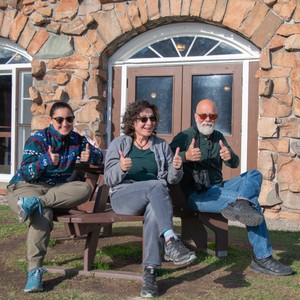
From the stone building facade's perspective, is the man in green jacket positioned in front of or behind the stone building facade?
in front

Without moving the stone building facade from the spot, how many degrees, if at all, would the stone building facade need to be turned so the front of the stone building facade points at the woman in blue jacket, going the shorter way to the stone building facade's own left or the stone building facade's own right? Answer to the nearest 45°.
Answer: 0° — it already faces them

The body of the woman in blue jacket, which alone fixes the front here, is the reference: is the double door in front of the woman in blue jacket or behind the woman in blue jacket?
behind

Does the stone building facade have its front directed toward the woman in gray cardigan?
yes

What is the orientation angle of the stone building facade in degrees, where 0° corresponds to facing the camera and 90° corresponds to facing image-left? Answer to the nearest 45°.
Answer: approximately 0°

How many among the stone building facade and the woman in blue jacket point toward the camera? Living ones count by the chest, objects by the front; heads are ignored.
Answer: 2

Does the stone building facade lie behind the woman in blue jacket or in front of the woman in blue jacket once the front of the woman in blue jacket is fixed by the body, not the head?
behind

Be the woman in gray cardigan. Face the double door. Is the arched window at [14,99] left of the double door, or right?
left

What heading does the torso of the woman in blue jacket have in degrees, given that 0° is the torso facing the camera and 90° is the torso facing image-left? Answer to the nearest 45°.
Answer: approximately 0°

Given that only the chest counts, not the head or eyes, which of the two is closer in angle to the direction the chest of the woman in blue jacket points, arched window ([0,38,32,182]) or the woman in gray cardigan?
the woman in gray cardigan
